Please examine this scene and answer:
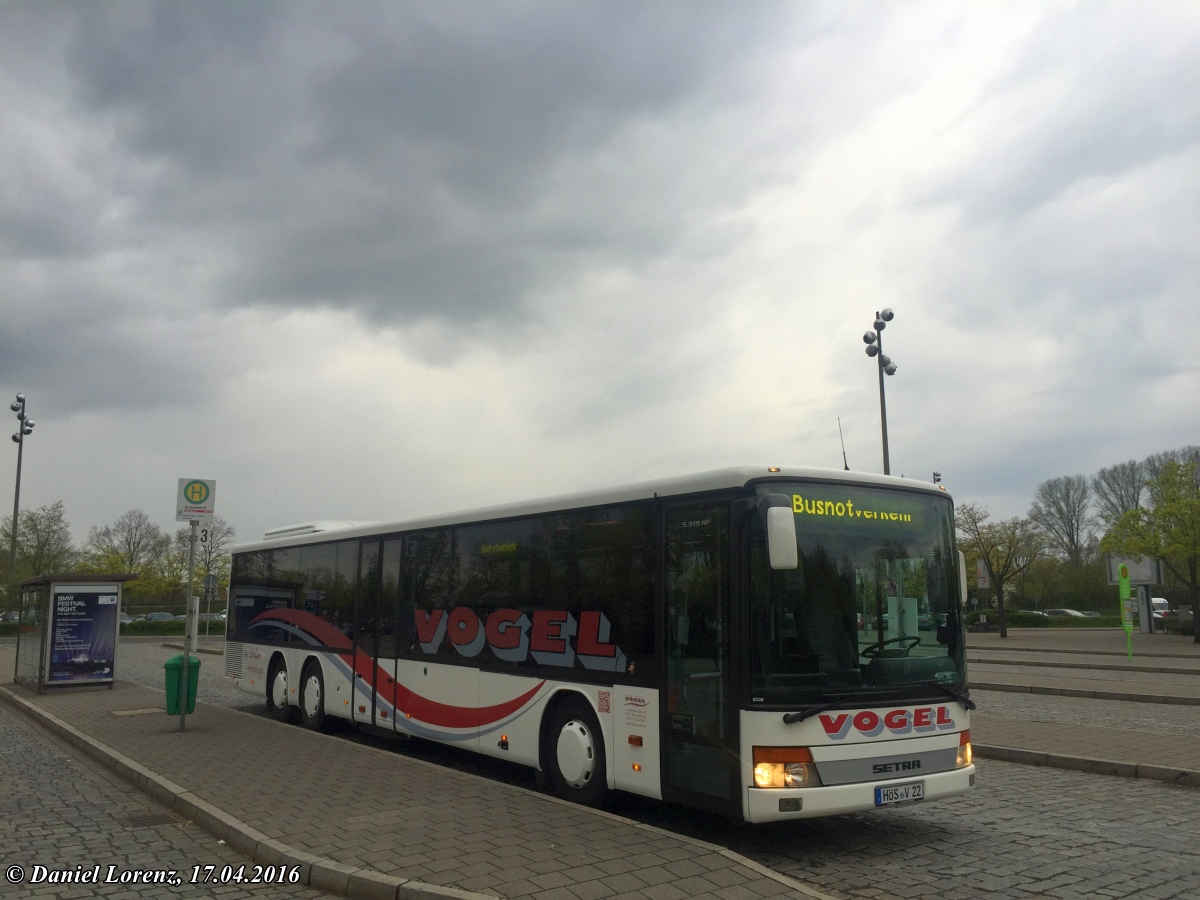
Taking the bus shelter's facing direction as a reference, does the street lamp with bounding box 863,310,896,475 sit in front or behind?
in front

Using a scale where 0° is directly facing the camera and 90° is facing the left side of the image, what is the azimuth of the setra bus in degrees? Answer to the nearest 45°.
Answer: approximately 315°

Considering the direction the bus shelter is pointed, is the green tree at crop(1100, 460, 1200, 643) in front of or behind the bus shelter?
in front

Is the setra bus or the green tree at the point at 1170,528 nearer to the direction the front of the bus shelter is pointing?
the green tree

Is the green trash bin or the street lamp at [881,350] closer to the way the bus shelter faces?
the street lamp

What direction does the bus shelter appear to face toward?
to the viewer's right

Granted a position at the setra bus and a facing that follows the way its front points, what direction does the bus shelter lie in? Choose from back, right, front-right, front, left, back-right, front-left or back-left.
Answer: back

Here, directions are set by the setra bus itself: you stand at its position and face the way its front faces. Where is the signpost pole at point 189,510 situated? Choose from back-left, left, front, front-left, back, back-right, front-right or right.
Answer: back

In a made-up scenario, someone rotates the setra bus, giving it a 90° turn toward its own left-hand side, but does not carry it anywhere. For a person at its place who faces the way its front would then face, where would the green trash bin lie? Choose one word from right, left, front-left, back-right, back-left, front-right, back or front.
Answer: left

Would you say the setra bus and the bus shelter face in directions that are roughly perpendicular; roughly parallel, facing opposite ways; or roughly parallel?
roughly perpendicular

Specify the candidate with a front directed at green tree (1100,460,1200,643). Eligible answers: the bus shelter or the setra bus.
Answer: the bus shelter

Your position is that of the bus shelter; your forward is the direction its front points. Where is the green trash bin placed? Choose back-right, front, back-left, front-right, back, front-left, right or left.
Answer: right
